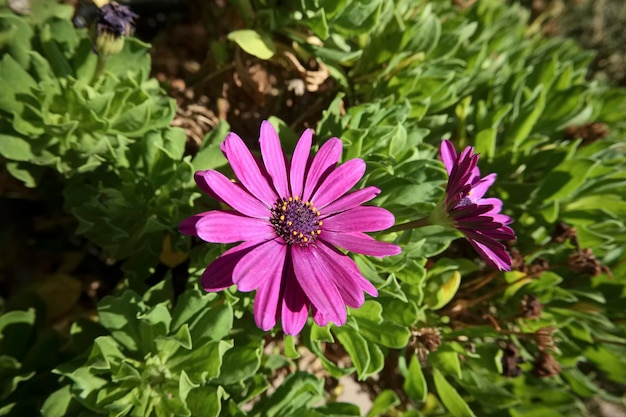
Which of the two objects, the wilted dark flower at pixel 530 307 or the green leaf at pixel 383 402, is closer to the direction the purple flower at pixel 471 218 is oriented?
the wilted dark flower

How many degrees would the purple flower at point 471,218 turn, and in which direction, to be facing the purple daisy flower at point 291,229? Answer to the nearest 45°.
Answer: approximately 135° to its right

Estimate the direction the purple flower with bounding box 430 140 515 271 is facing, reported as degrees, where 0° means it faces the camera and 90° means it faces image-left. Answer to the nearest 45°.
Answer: approximately 270°

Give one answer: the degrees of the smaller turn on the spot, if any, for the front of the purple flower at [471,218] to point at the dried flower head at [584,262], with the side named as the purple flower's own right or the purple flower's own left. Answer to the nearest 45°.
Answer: approximately 45° to the purple flower's own left
